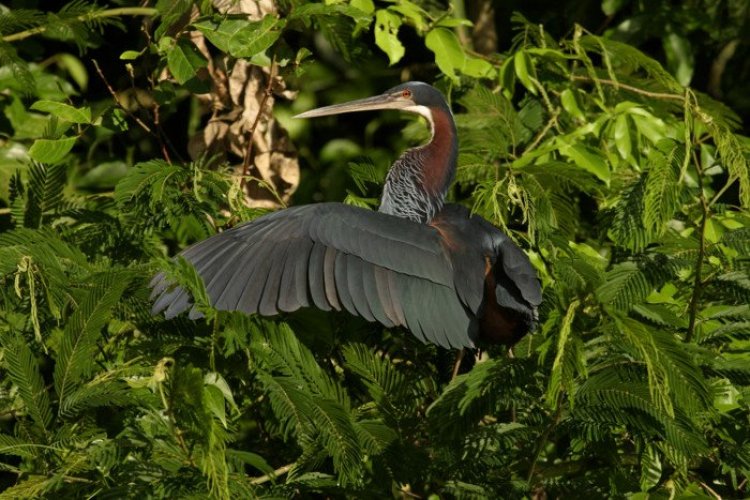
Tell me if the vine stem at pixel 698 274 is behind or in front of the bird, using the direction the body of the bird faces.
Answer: behind

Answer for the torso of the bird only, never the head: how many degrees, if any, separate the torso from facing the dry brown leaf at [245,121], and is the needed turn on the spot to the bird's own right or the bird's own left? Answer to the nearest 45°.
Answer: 0° — it already faces it

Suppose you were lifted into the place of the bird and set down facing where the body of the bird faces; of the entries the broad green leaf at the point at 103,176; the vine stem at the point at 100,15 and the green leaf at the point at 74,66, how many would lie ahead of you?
3

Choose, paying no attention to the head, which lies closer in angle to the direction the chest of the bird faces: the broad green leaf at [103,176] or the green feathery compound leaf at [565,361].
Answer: the broad green leaf

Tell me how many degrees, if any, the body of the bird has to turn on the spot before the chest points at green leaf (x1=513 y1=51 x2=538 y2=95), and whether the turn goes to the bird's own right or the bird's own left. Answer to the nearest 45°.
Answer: approximately 90° to the bird's own right

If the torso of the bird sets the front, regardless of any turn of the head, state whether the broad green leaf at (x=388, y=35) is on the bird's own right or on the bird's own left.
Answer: on the bird's own right

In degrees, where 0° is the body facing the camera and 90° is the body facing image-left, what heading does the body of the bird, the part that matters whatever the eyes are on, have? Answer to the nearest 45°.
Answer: approximately 135°

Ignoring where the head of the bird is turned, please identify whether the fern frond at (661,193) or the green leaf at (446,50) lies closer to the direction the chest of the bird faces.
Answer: the green leaf

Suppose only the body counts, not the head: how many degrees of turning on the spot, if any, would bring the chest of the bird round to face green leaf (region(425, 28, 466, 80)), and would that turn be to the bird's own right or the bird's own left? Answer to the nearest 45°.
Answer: approximately 45° to the bird's own right
